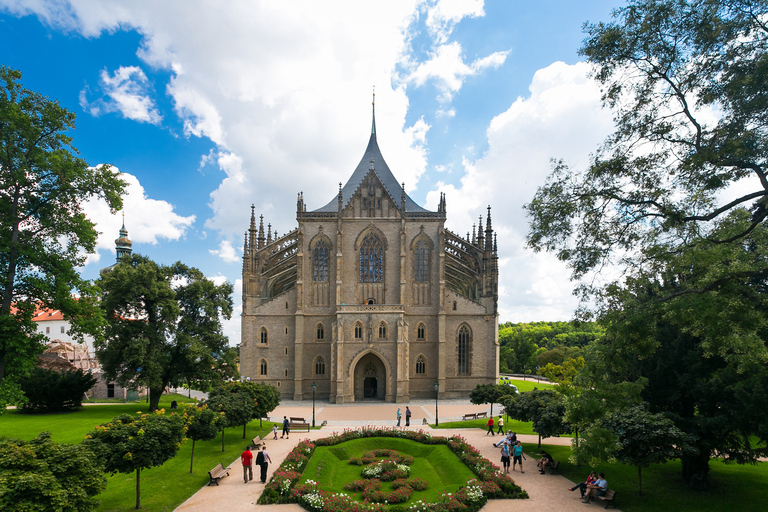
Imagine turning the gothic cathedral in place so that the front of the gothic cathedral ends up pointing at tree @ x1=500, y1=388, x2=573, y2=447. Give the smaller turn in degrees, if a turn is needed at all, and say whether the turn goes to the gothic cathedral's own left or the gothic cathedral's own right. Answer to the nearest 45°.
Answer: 0° — it already faces it

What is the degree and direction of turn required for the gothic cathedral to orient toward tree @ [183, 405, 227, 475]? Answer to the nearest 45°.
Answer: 0° — it already faces it

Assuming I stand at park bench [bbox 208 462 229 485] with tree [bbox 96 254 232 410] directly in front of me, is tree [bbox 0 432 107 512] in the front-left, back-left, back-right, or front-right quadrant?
back-left

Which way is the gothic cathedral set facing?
toward the camera

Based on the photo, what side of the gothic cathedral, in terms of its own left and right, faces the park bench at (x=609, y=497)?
front

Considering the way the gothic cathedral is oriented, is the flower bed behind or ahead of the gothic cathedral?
ahead

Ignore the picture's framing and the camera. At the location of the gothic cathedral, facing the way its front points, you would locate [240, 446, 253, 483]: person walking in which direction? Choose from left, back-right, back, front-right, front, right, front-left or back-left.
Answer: front

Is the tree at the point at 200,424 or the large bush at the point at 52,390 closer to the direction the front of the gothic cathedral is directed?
the tree
